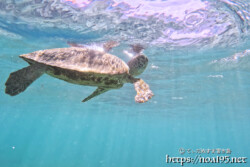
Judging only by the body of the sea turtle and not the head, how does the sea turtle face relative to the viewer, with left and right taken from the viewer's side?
facing to the right of the viewer
